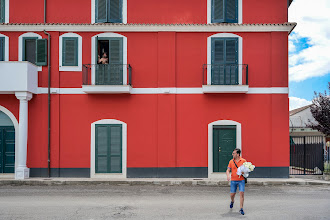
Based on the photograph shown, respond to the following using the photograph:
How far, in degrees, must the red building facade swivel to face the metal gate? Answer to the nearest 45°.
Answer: approximately 90° to its left

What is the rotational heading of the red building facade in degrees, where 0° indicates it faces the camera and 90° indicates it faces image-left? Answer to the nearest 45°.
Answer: approximately 0°
